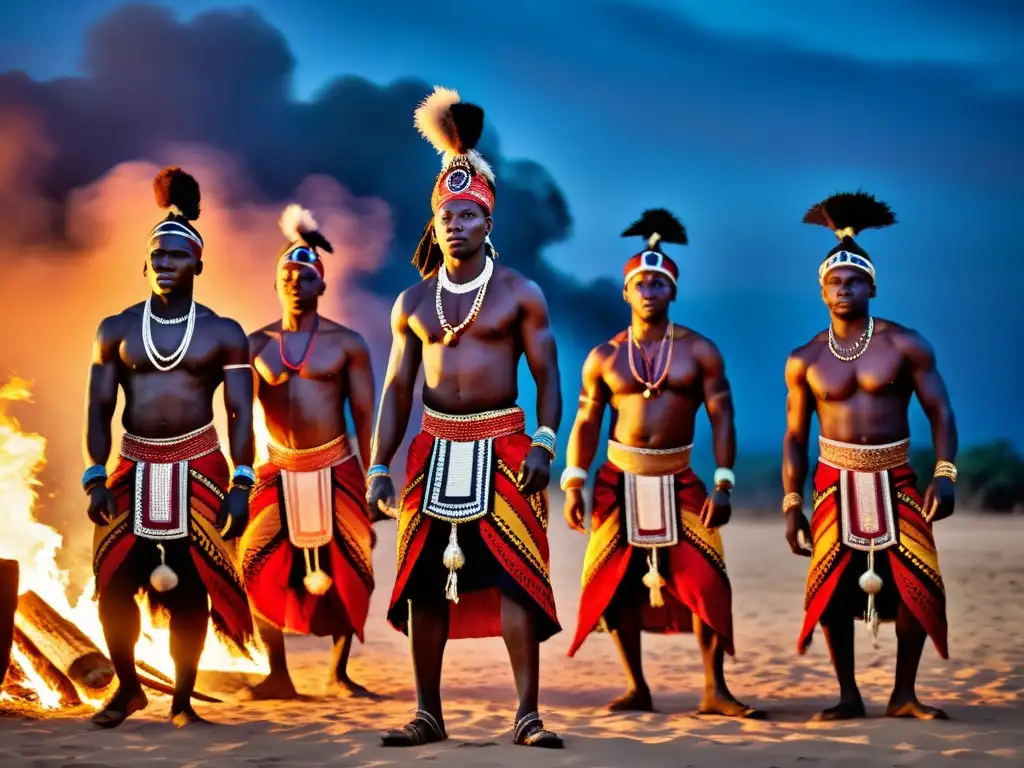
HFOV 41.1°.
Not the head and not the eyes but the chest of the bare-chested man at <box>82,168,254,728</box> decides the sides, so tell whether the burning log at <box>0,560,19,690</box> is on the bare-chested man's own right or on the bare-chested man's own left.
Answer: on the bare-chested man's own right

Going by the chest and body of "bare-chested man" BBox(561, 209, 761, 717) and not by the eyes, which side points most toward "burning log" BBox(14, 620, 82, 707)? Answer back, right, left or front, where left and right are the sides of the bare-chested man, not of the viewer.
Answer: right

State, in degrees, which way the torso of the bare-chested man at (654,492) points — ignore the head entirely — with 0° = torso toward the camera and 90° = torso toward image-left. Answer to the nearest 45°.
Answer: approximately 0°

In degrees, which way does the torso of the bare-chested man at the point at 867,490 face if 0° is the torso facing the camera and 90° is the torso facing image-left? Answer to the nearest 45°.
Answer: approximately 0°

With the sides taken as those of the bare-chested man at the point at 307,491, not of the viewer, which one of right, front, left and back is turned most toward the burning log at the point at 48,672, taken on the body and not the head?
right

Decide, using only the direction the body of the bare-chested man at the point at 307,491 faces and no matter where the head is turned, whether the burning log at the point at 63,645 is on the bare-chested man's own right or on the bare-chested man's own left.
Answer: on the bare-chested man's own right

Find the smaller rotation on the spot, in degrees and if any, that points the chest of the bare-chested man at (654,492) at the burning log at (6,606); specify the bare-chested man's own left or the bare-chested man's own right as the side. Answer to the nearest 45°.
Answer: approximately 90° to the bare-chested man's own right
